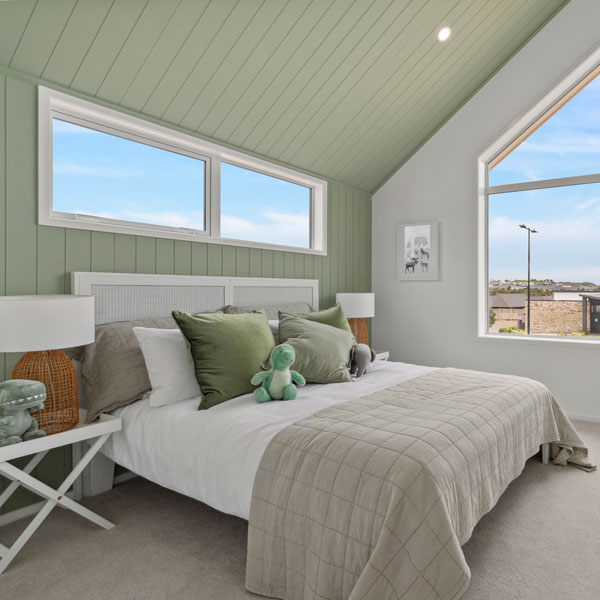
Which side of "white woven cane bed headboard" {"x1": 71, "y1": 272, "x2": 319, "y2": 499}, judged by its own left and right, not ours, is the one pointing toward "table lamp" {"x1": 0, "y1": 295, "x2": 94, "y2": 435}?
right

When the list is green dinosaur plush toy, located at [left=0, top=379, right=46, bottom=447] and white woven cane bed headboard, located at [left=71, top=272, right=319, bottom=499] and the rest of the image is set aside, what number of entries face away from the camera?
0

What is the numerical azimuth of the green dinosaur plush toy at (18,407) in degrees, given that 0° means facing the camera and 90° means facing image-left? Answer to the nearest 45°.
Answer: approximately 315°

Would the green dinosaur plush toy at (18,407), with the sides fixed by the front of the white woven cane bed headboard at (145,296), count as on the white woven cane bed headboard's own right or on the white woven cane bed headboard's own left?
on the white woven cane bed headboard's own right

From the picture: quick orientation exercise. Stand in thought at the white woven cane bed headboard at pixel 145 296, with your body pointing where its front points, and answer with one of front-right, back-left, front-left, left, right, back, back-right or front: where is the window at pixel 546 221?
front-left

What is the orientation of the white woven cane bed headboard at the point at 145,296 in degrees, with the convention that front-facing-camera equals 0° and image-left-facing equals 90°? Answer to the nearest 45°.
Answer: approximately 315°

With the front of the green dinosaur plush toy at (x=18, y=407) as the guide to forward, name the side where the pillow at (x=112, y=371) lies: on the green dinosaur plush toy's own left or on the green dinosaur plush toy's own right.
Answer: on the green dinosaur plush toy's own left

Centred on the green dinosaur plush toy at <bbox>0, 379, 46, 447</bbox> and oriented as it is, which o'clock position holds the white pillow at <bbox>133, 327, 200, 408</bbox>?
The white pillow is roughly at 10 o'clock from the green dinosaur plush toy.

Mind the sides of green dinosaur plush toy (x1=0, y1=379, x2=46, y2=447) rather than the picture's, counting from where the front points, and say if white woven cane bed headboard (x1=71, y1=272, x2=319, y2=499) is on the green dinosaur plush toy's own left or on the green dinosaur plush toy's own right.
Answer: on the green dinosaur plush toy's own left
